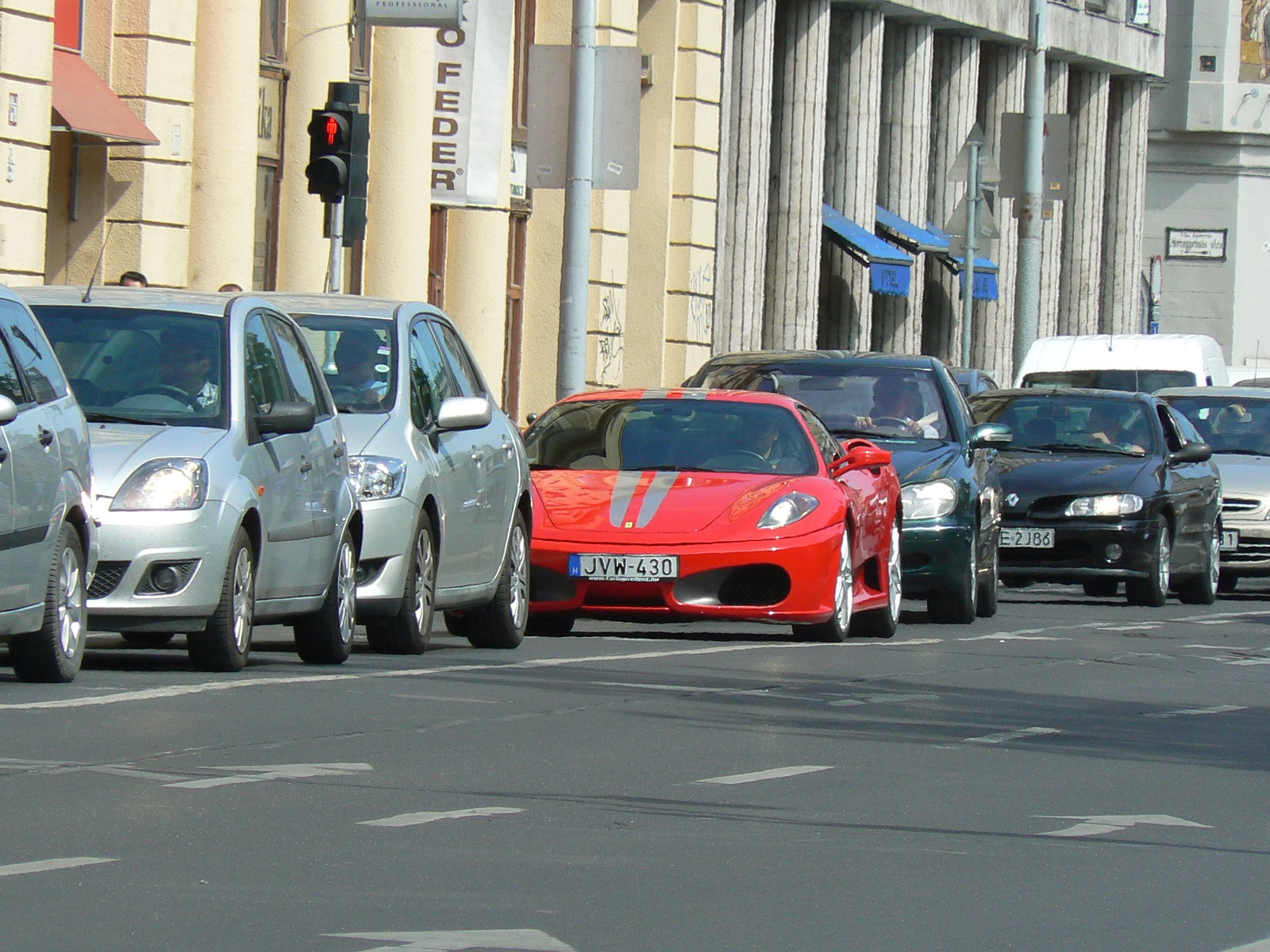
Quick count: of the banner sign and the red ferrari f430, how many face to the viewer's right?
0

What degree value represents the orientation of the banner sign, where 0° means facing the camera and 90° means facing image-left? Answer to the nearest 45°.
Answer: approximately 0°

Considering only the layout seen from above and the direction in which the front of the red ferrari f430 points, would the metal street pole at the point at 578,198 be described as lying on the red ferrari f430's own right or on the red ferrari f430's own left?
on the red ferrari f430's own right

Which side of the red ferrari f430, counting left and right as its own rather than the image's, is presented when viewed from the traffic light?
right

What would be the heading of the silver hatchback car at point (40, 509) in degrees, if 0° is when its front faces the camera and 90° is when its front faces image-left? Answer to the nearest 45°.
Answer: approximately 45°

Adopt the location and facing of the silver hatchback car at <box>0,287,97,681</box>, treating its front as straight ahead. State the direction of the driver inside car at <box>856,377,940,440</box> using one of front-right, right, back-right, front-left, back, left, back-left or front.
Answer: back

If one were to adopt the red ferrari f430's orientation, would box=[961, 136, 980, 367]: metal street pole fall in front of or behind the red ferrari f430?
behind

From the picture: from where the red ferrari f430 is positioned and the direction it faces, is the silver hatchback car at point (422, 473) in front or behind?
in front

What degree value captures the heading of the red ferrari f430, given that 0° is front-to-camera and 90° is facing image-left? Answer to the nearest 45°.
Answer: approximately 45°
